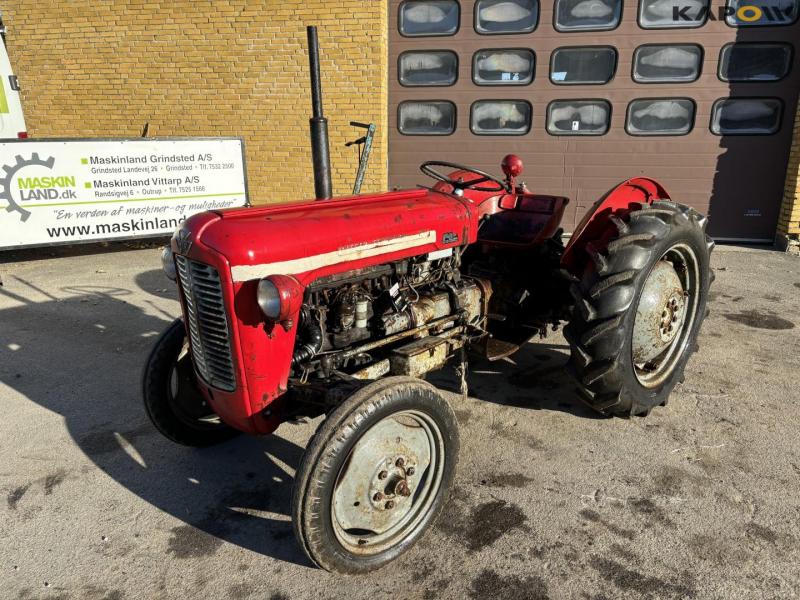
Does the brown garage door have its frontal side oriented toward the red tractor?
yes

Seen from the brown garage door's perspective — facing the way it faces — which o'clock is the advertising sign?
The advertising sign is roughly at 2 o'clock from the brown garage door.

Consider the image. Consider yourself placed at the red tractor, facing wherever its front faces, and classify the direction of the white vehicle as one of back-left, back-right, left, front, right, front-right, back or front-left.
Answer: right

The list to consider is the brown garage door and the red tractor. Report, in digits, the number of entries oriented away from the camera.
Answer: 0

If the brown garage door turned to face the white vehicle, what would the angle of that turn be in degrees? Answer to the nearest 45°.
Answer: approximately 90° to its right

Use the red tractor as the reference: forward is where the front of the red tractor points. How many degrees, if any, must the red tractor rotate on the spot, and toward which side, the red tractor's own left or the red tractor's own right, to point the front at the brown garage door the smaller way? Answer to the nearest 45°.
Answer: approximately 180°

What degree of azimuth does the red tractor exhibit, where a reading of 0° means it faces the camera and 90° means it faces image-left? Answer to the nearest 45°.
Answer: approximately 45°

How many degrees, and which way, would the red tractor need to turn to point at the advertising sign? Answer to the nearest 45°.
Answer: approximately 90° to its right

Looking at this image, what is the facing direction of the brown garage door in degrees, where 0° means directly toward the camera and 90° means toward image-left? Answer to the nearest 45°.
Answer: approximately 0°
